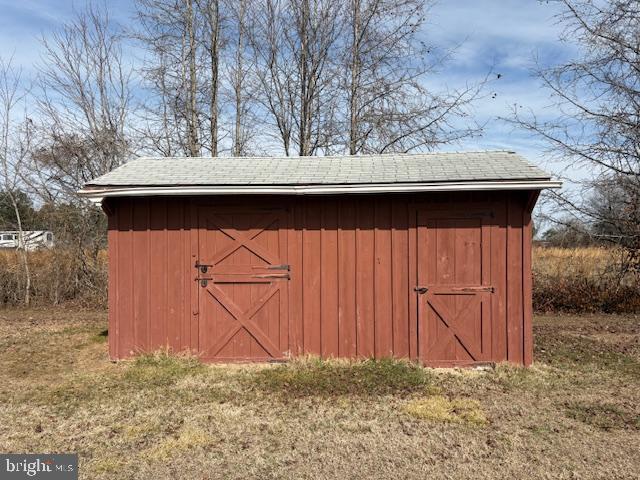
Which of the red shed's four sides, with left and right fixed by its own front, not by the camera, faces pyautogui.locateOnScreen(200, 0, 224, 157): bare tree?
back

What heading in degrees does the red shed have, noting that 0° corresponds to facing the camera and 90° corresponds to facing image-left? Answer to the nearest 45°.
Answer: approximately 0°
